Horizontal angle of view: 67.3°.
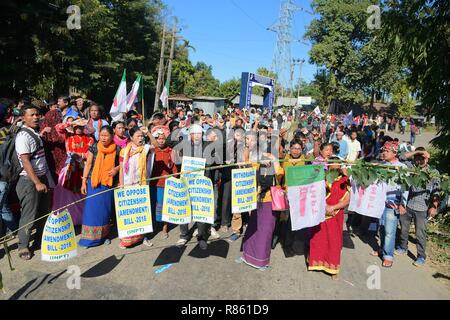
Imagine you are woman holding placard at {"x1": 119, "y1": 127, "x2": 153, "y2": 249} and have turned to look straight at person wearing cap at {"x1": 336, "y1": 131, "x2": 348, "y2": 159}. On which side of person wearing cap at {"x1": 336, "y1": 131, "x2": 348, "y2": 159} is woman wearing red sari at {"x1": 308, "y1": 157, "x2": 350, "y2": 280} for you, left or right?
right

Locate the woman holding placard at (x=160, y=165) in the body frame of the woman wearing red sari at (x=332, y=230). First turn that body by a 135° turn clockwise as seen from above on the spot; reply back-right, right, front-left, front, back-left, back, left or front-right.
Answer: left

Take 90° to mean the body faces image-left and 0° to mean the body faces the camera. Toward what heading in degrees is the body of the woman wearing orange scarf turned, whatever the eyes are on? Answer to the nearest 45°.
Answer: approximately 0°

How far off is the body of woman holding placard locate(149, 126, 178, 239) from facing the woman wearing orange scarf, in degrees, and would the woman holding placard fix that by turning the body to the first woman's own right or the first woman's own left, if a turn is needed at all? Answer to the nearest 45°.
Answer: approximately 90° to the first woman's own right

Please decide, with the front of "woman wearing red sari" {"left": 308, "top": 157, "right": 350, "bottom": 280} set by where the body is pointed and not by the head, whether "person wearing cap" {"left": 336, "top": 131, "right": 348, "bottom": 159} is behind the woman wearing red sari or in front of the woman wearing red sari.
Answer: behind

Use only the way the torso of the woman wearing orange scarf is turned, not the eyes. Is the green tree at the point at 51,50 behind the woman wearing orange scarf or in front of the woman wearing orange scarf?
behind

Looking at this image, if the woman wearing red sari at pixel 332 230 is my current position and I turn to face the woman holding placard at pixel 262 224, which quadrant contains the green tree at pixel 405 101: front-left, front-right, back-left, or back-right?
back-right

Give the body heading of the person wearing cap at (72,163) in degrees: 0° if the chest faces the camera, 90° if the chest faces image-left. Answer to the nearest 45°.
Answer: approximately 0°

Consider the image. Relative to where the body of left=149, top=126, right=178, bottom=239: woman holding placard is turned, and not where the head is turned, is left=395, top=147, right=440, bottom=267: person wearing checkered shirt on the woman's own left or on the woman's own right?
on the woman's own left

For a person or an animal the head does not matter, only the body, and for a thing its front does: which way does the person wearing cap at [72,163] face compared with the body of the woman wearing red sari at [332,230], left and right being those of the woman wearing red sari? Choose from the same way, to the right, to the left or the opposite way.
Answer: to the left

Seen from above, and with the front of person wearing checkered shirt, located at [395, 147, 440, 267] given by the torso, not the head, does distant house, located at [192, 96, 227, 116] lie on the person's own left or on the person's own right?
on the person's own right
